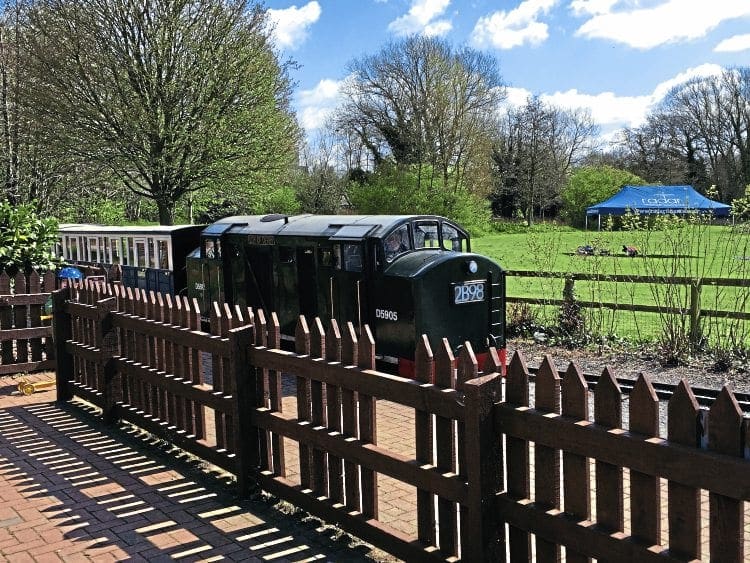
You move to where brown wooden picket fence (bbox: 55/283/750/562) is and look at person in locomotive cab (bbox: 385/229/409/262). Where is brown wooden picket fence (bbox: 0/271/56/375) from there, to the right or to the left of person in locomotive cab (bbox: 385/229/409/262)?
left

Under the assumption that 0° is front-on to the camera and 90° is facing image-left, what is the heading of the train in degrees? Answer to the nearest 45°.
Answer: approximately 315°

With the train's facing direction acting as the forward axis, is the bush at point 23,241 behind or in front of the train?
behind

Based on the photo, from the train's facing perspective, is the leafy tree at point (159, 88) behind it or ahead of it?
behind

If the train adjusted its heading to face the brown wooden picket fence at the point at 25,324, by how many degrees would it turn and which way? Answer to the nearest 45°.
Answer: approximately 135° to its right
